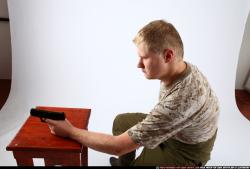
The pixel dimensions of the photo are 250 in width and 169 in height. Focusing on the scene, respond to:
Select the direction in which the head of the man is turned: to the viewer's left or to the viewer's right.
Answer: to the viewer's left

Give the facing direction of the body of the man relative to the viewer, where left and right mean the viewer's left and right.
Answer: facing to the left of the viewer
